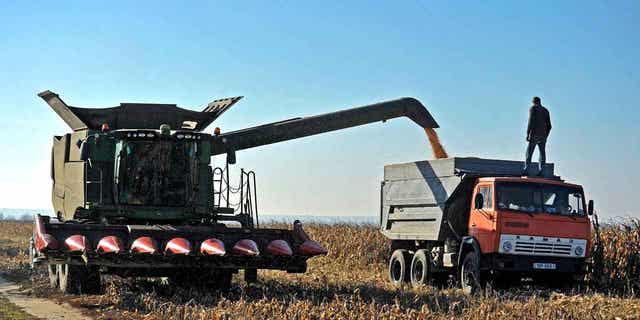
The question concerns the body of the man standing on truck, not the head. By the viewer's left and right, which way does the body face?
facing away from the viewer and to the left of the viewer

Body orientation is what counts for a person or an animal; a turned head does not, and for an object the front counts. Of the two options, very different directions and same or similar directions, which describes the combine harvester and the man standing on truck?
very different directions

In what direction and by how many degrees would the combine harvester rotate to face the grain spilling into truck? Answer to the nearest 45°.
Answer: approximately 135° to its left

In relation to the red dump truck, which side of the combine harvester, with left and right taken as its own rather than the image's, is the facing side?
left

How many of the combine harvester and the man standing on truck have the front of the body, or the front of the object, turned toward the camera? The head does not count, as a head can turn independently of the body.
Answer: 1

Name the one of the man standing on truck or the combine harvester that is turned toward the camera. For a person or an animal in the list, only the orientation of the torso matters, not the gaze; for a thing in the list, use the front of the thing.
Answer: the combine harvester

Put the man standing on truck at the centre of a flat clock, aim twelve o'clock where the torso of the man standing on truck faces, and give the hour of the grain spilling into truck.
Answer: The grain spilling into truck is roughly at 12 o'clock from the man standing on truck.

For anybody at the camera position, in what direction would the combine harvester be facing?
facing the viewer

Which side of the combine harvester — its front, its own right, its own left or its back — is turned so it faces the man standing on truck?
left

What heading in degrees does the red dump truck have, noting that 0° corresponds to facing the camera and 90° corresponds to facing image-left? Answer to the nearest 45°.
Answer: approximately 315°

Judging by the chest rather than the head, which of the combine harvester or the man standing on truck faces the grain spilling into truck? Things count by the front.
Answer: the man standing on truck
